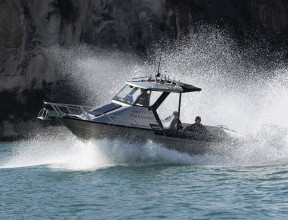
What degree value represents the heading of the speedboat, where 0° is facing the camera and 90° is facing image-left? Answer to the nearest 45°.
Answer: approximately 90°
